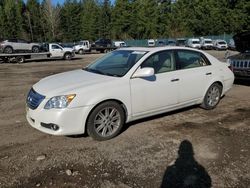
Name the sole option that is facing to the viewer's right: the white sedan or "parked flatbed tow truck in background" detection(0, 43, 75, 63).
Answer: the parked flatbed tow truck in background

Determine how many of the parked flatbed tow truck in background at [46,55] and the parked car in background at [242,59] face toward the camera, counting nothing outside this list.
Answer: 1

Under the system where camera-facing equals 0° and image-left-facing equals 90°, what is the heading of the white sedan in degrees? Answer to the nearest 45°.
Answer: approximately 45°

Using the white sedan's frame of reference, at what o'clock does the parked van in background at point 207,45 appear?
The parked van in background is roughly at 5 o'clock from the white sedan.

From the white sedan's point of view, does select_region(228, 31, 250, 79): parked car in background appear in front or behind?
behind

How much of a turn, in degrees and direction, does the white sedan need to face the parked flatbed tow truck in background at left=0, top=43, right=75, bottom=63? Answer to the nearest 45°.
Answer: approximately 135° to its right

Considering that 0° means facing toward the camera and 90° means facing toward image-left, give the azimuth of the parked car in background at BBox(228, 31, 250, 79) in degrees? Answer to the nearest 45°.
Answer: approximately 0°

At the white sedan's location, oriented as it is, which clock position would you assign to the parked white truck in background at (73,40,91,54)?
The parked white truck in background is roughly at 4 o'clock from the white sedan.

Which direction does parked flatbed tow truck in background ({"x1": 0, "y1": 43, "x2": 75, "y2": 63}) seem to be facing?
to the viewer's right

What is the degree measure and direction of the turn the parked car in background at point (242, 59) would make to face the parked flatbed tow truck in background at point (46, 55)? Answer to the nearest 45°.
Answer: approximately 135° to its right
